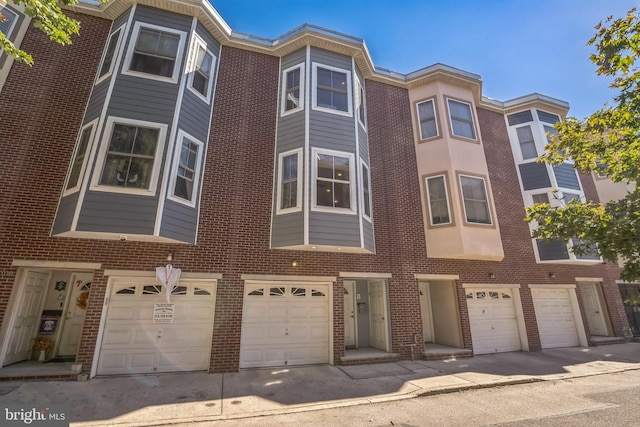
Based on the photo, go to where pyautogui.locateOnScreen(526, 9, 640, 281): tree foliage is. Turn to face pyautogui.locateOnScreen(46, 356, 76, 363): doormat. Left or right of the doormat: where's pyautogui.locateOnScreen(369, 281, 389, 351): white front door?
right

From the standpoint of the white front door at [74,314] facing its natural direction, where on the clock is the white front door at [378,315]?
the white front door at [378,315] is roughly at 10 o'clock from the white front door at [74,314].

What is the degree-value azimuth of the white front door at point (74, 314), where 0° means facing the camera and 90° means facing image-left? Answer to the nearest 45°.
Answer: approximately 0°

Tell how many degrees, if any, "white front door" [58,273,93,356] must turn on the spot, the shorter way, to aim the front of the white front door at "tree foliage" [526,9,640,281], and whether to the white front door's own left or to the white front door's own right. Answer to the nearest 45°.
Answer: approximately 45° to the white front door's own left
